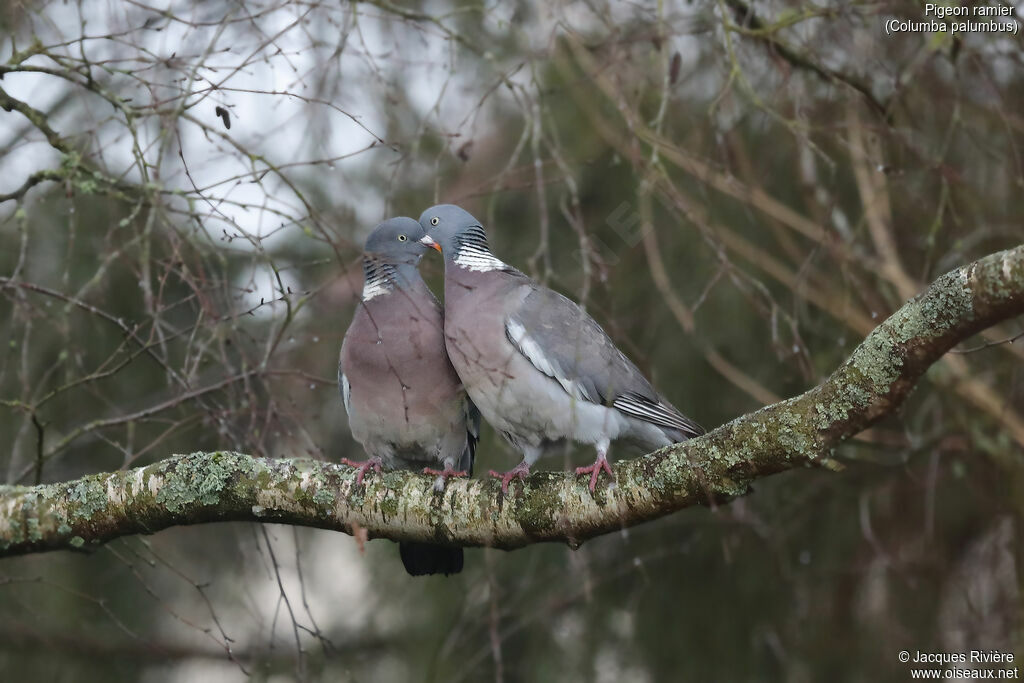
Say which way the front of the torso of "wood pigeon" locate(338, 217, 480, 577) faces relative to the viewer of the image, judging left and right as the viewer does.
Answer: facing the viewer

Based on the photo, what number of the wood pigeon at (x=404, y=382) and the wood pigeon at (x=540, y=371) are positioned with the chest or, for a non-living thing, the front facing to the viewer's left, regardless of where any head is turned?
1

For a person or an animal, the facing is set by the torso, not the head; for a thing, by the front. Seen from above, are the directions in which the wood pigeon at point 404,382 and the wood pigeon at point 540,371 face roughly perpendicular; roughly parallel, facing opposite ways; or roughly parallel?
roughly perpendicular

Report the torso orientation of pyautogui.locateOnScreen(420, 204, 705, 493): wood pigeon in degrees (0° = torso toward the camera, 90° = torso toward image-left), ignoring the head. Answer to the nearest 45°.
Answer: approximately 90°
